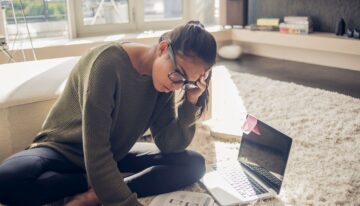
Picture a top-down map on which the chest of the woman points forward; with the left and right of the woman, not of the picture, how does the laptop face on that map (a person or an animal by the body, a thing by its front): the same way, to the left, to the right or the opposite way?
to the right

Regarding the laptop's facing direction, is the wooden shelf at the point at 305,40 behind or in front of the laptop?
behind

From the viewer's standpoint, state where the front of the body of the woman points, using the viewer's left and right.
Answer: facing the viewer and to the right of the viewer

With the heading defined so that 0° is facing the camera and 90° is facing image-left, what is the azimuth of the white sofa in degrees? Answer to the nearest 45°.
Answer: approximately 315°

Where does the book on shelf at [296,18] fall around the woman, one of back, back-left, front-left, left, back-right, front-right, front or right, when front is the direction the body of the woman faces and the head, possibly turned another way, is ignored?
left

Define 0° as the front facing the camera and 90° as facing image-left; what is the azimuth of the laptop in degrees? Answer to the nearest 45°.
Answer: approximately 45°

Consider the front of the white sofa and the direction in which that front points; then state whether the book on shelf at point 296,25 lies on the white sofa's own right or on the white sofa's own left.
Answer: on the white sofa's own left

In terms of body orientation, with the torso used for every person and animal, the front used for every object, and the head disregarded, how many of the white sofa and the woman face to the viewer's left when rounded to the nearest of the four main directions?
0

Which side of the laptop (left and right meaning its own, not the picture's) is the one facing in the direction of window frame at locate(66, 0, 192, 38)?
right

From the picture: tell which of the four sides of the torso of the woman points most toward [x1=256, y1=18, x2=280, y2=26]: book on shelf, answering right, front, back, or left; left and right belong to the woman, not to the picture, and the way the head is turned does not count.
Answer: left

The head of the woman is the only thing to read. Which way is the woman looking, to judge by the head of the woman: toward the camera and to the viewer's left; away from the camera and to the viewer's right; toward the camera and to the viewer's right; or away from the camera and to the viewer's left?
toward the camera and to the viewer's right

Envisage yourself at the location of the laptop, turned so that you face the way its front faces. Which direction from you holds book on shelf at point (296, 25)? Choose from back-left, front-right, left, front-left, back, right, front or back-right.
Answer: back-right

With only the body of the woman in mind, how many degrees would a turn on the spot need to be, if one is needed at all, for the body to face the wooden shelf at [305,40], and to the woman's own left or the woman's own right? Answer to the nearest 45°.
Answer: approximately 90° to the woman's own left

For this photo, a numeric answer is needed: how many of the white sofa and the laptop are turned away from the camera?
0

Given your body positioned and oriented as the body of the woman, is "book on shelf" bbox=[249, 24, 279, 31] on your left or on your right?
on your left
